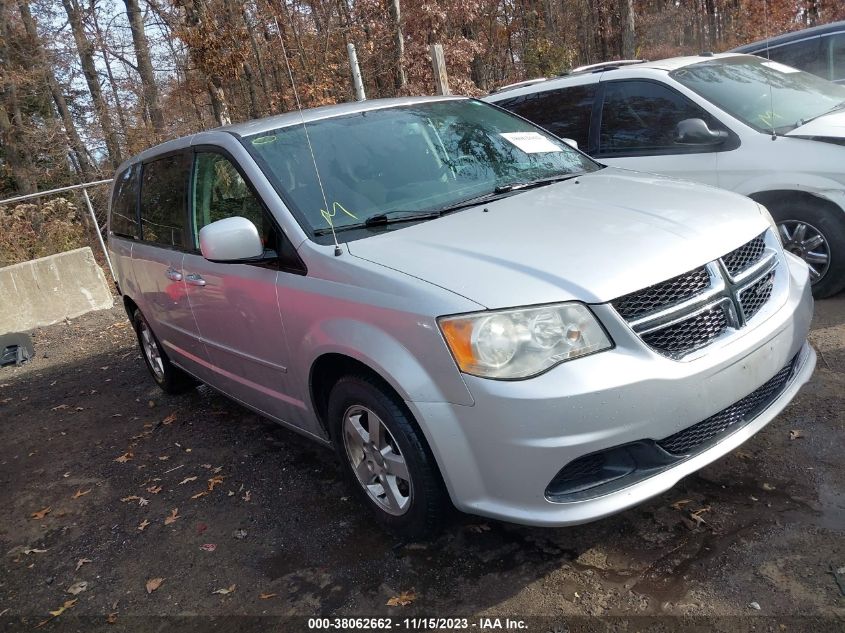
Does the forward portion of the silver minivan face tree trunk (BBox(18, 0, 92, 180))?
no

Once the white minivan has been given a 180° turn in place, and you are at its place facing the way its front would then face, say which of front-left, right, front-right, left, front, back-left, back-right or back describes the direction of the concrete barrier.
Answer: front-left

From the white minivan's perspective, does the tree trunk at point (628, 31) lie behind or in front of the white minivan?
behind

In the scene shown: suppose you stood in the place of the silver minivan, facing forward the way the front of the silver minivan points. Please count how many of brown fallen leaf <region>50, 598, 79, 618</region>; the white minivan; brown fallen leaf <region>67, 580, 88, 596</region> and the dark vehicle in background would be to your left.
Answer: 2

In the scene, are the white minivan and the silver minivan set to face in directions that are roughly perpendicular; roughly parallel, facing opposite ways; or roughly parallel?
roughly parallel

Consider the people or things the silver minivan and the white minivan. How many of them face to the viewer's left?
0

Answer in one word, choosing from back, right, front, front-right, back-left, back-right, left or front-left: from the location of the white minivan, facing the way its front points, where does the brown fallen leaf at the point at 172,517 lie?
right

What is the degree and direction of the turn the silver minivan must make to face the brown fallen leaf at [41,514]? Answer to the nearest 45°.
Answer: approximately 135° to its right

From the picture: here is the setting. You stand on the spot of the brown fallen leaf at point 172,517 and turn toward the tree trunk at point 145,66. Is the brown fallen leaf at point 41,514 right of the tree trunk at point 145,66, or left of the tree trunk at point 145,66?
left

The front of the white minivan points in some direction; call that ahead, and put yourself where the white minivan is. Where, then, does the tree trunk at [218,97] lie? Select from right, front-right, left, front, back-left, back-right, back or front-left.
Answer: back

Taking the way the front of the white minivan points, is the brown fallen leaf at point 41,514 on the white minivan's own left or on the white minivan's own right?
on the white minivan's own right

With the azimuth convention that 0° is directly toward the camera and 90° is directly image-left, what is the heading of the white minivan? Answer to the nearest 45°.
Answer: approximately 315°

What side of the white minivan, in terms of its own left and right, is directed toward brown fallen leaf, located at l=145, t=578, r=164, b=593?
right

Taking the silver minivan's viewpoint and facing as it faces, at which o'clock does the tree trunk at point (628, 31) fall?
The tree trunk is roughly at 8 o'clock from the silver minivan.

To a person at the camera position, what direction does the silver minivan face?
facing the viewer and to the right of the viewer

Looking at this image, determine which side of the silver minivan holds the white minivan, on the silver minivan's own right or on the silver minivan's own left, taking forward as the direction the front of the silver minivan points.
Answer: on the silver minivan's own left
